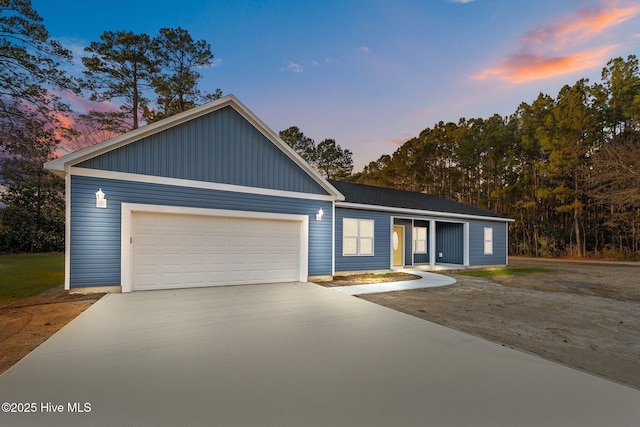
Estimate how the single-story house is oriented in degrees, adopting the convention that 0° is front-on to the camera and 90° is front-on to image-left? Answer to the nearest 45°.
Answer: approximately 315°

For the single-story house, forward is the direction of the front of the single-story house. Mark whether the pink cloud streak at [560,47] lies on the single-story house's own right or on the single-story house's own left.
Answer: on the single-story house's own left

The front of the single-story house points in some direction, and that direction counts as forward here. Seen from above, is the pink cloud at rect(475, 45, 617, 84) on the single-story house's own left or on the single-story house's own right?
on the single-story house's own left
